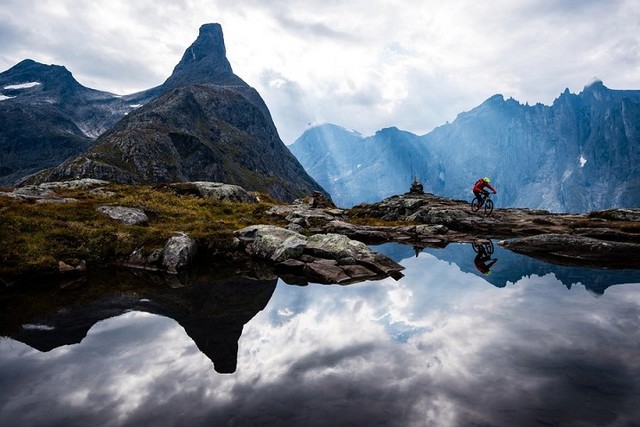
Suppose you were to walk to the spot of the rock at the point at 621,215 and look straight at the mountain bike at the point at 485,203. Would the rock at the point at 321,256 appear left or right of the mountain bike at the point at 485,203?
left

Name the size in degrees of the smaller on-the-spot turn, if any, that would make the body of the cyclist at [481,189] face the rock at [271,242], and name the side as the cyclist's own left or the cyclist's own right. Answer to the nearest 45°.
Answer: approximately 90° to the cyclist's own right

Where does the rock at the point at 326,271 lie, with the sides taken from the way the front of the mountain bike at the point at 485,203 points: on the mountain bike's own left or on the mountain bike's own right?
on the mountain bike's own right

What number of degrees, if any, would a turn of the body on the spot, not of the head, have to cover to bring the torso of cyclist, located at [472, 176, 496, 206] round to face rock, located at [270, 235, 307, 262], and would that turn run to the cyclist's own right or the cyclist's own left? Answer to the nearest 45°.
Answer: approximately 90° to the cyclist's own right

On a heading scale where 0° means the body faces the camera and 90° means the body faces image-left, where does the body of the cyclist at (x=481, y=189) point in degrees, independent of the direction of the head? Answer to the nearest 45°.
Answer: approximately 315°

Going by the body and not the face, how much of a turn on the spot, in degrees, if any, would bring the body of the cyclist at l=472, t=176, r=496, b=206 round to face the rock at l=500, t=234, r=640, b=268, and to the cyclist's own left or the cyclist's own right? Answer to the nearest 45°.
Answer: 0° — they already face it
